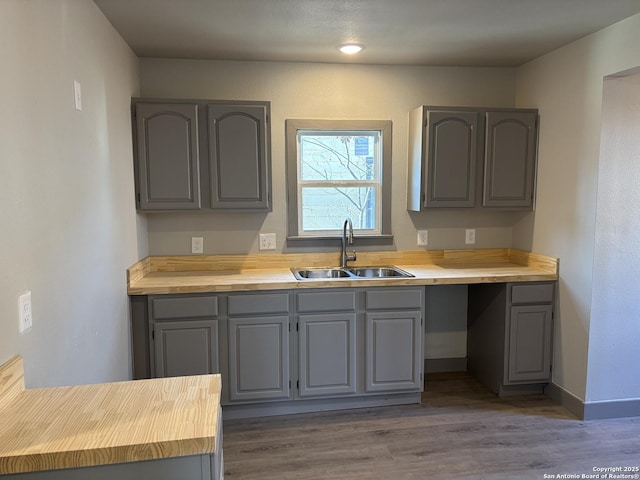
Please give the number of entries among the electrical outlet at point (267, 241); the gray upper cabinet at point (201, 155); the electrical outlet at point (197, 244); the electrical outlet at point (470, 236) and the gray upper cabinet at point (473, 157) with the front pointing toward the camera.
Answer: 5

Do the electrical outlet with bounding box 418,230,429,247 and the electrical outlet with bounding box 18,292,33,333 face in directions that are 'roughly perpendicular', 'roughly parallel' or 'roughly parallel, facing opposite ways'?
roughly perpendicular

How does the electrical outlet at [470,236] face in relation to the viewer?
toward the camera

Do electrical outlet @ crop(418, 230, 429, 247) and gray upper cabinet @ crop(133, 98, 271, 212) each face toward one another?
no

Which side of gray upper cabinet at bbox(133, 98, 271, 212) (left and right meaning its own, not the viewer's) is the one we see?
front

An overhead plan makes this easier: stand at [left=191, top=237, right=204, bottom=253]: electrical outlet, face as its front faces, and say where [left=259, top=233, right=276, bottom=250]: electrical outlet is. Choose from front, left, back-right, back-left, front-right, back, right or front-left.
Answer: left

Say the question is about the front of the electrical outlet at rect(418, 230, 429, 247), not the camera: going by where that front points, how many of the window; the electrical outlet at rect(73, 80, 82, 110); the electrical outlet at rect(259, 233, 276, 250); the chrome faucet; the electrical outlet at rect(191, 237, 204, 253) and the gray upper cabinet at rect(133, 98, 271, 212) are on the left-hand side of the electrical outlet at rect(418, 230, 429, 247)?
0

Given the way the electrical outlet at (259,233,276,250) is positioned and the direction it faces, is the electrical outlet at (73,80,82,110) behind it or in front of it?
in front

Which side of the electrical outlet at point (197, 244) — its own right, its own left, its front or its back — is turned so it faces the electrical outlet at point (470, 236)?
left

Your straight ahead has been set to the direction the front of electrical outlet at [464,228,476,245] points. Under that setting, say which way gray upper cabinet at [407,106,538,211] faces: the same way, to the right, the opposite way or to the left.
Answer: the same way

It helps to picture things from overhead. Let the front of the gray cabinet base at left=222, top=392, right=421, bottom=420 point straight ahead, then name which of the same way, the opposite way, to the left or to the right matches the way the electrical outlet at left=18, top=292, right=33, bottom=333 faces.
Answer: to the left

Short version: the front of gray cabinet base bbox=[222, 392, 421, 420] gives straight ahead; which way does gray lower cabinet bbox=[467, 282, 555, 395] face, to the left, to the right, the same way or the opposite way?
the same way

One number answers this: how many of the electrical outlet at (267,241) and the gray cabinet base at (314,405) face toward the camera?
2

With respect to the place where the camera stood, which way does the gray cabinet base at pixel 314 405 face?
facing the viewer

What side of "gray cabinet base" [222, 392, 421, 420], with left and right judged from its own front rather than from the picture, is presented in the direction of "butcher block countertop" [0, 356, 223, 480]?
front

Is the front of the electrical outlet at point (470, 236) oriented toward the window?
no

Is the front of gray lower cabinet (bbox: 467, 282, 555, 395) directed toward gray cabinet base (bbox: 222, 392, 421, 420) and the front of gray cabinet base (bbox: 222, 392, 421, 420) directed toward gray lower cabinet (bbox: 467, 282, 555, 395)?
no

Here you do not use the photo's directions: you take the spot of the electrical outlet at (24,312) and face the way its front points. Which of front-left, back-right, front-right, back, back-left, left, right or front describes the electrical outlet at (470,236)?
front-left

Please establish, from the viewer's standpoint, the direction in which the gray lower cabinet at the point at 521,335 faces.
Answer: facing the viewer and to the right of the viewer
